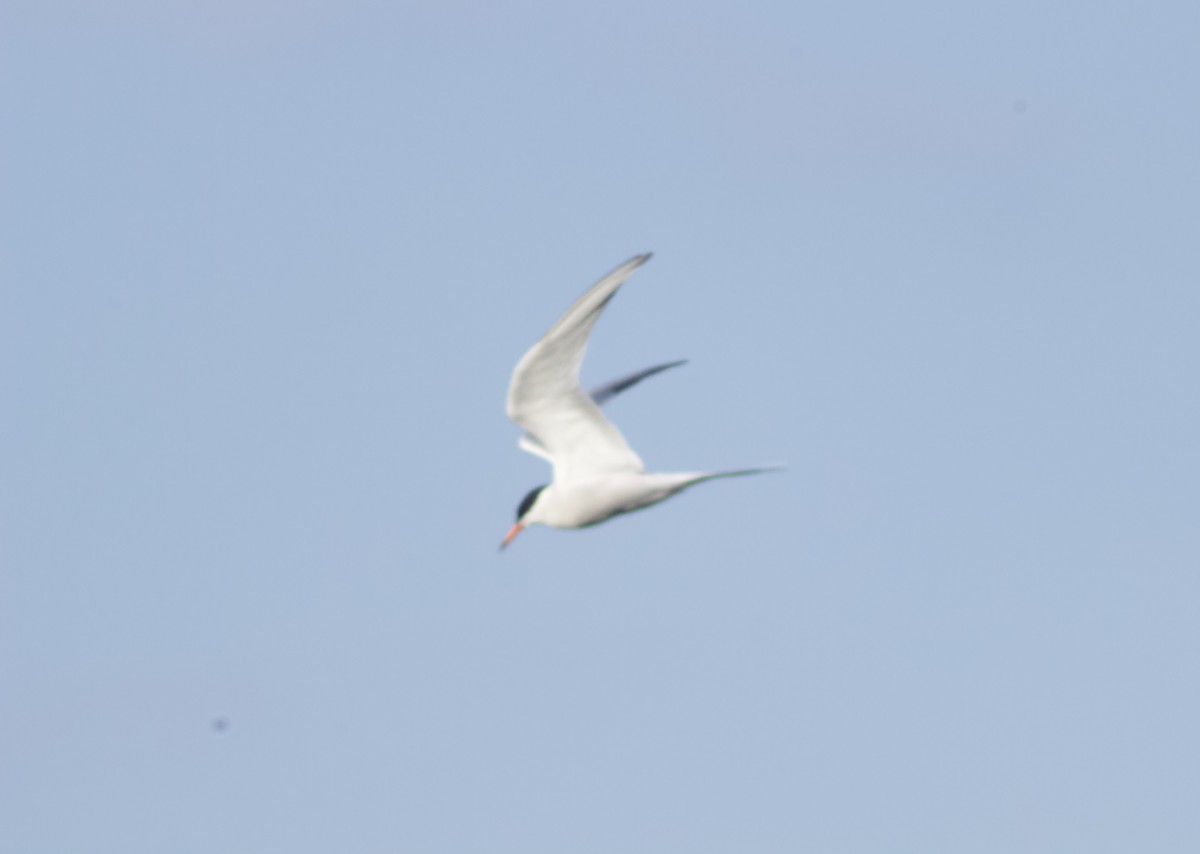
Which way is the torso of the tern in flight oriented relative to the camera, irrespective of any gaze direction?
to the viewer's left
